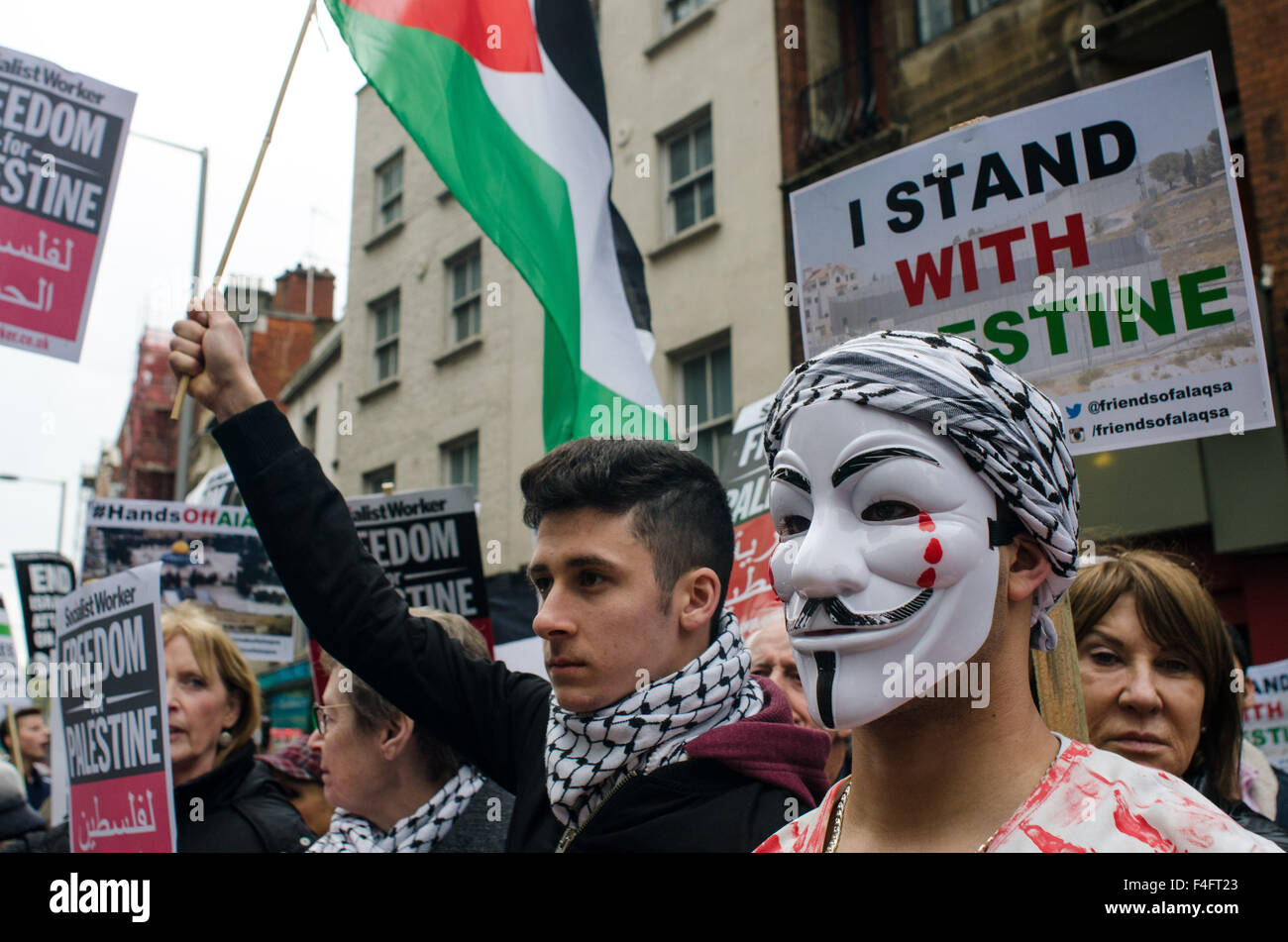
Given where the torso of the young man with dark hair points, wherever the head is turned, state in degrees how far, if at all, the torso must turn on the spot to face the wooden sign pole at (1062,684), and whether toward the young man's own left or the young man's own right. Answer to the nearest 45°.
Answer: approximately 90° to the young man's own left

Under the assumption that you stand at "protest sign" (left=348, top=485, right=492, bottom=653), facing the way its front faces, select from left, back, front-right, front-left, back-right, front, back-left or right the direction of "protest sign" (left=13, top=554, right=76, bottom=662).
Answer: back-right

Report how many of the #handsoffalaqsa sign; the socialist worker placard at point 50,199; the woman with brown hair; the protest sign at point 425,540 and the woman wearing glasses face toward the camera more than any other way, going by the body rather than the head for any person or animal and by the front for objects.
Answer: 4

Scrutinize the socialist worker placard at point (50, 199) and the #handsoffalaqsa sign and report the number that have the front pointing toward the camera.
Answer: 2

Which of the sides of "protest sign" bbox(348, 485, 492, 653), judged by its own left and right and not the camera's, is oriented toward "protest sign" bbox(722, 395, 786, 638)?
left

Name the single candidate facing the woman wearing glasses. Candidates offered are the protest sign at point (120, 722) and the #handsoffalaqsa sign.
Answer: the #handsoffalaqsa sign

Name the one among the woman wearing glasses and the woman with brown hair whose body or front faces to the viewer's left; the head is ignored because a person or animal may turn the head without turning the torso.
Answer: the woman wearing glasses

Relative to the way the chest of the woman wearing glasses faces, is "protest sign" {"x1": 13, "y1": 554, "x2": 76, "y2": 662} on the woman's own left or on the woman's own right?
on the woman's own right

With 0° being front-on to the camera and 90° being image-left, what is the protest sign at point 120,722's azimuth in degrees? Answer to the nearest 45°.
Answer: approximately 45°

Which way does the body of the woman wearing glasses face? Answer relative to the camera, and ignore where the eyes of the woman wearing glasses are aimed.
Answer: to the viewer's left

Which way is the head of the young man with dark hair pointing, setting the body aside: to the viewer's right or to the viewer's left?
to the viewer's left
